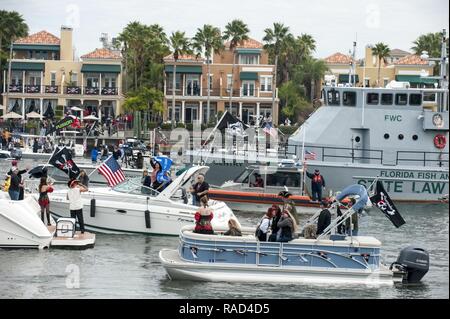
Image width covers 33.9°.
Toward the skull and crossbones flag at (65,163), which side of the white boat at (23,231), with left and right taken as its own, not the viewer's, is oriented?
right

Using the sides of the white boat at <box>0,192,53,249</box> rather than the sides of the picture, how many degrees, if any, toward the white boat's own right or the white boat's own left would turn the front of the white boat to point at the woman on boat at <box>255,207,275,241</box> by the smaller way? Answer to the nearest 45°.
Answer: approximately 135° to the white boat's own left

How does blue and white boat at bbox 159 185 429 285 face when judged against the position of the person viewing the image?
facing to the left of the viewer

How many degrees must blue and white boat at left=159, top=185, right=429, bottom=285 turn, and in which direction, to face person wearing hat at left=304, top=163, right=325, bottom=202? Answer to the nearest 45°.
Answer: approximately 90° to its right

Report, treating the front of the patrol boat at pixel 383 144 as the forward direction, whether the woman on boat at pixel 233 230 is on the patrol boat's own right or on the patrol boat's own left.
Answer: on the patrol boat's own left

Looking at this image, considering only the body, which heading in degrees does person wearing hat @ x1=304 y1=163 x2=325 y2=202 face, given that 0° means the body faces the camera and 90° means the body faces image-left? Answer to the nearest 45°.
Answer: approximately 0°

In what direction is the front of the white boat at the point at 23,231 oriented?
to the viewer's left

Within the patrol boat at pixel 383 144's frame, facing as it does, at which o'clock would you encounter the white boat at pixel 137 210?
The white boat is roughly at 10 o'clock from the patrol boat.

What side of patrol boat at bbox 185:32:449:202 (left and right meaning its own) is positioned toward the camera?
left

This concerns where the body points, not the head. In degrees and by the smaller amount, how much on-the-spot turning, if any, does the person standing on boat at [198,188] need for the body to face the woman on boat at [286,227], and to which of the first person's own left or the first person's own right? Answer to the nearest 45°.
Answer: approximately 45° to the first person's own left
